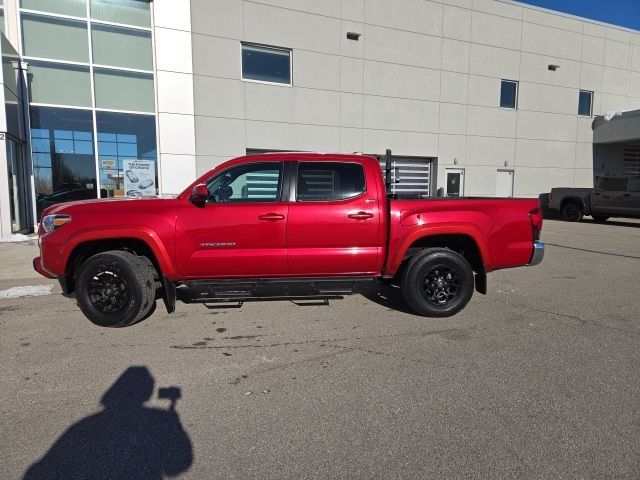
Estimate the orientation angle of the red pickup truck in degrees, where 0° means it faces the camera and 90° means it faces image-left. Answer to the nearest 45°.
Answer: approximately 90°

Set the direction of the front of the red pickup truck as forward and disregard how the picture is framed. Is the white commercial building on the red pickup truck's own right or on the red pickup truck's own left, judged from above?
on the red pickup truck's own right
